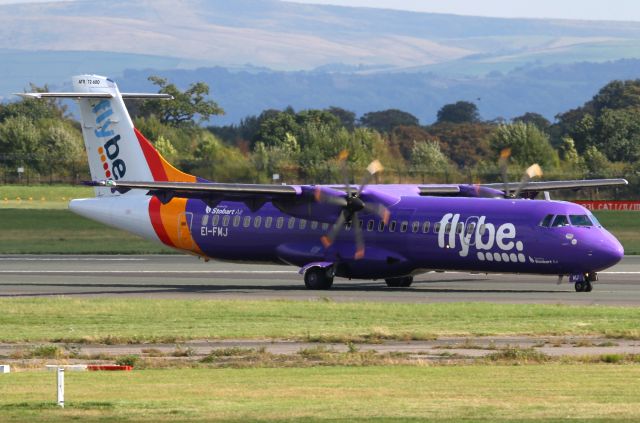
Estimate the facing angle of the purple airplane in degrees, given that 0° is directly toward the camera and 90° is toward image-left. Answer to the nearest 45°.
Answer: approximately 315°

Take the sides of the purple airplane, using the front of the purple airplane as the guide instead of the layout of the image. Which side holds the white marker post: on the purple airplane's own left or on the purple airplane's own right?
on the purple airplane's own right
